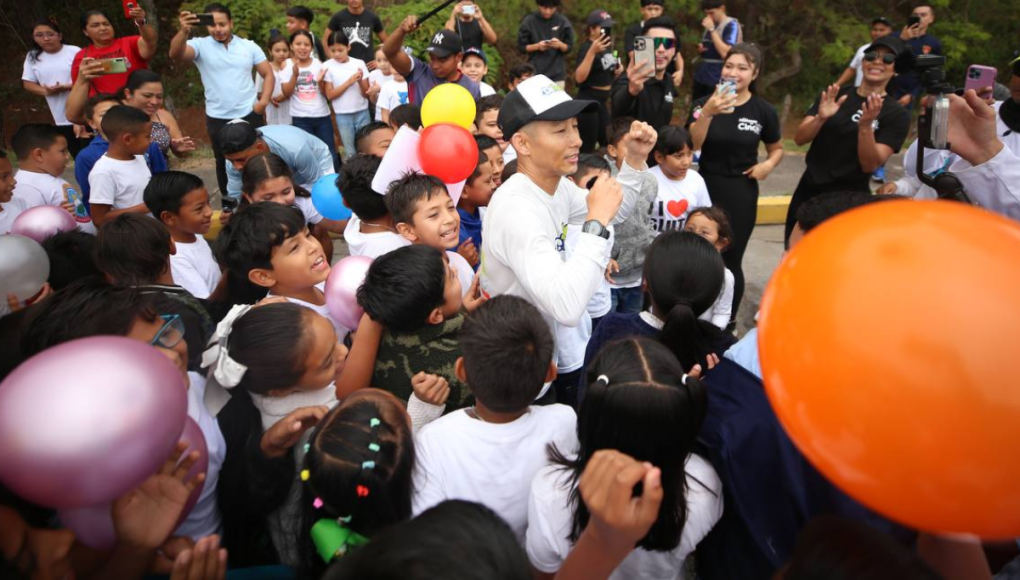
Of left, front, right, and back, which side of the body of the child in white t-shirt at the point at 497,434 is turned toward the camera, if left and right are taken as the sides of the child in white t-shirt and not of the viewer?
back

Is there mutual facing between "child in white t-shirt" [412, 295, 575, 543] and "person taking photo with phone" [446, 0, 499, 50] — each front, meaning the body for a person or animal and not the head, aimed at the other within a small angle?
yes

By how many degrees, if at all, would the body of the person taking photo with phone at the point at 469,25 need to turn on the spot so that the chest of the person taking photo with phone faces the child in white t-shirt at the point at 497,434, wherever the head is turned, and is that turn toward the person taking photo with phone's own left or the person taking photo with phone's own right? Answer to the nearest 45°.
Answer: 0° — they already face them

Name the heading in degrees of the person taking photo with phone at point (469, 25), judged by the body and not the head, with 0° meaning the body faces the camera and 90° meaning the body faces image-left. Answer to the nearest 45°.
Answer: approximately 0°

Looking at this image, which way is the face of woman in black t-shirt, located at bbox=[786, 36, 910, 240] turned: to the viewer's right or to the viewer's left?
to the viewer's left

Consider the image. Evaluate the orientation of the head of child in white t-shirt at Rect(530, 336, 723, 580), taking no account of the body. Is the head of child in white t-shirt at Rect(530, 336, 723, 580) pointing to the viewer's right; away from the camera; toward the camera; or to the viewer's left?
away from the camera

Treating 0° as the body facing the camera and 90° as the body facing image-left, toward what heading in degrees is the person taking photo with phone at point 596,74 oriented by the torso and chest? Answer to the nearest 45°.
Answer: approximately 315°
